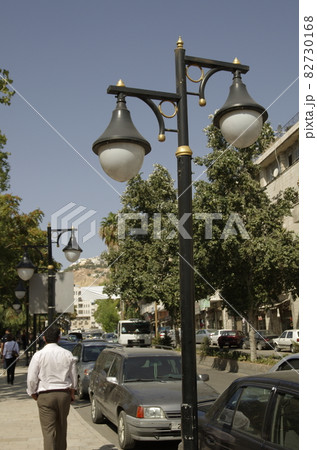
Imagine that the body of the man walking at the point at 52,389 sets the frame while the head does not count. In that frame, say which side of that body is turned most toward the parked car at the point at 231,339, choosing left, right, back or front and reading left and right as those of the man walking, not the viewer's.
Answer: front

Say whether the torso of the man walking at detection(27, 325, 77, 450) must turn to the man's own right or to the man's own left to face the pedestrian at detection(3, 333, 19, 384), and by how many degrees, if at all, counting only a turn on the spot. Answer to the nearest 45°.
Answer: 0° — they already face them

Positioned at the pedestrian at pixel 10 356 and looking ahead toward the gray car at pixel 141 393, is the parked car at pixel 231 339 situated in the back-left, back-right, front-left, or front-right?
back-left

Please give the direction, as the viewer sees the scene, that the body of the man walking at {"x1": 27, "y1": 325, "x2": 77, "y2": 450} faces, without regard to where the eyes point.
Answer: away from the camera

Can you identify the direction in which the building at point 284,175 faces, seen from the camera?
facing to the left of the viewer

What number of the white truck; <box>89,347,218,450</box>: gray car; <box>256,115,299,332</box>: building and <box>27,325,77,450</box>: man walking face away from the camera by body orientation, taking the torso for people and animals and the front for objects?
1

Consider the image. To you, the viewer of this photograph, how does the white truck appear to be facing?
facing the viewer

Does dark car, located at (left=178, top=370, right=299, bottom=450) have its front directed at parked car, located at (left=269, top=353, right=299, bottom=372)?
no

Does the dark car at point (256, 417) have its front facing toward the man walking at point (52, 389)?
no
